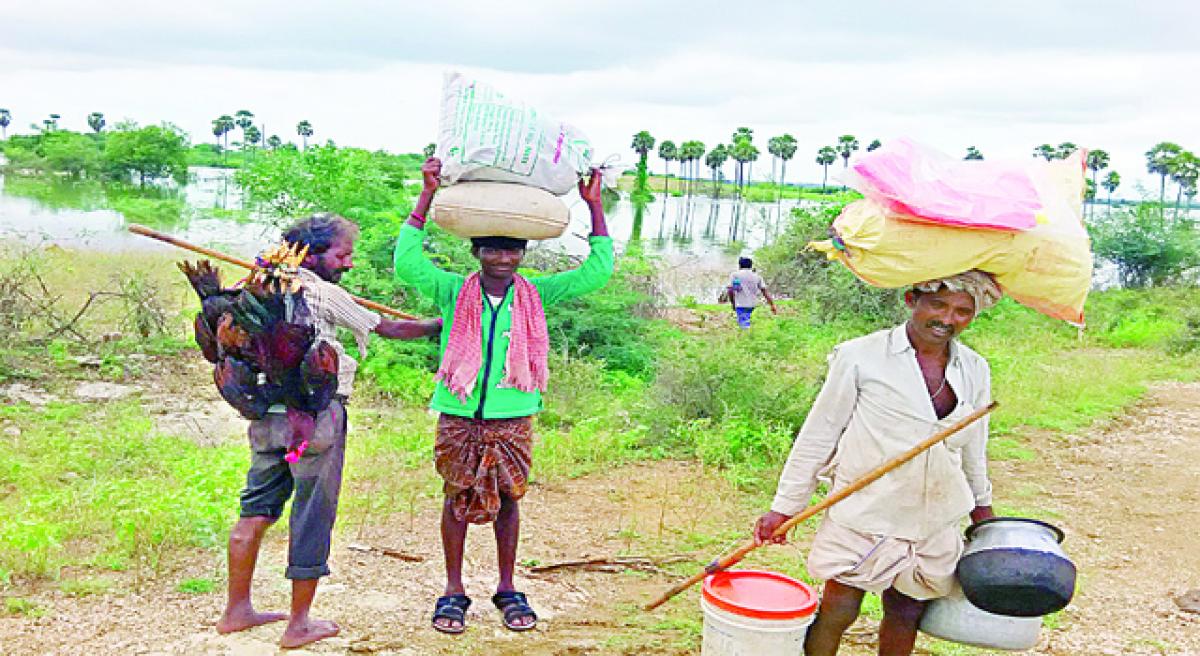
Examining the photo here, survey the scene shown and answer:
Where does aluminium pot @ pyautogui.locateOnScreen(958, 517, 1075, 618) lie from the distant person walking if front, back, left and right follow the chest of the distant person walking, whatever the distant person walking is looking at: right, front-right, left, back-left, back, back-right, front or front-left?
back

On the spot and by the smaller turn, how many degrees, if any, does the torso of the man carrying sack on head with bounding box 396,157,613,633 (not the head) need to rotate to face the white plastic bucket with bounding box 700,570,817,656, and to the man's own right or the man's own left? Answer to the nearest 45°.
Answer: approximately 45° to the man's own left

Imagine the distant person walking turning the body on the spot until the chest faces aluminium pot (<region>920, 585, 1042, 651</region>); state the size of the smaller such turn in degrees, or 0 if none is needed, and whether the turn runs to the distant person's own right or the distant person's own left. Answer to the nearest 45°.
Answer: approximately 180°

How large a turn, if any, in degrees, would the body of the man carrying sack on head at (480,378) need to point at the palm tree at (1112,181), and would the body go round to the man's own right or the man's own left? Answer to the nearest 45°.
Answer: approximately 135° to the man's own left

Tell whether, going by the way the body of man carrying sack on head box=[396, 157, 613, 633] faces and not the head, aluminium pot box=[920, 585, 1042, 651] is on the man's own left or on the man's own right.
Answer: on the man's own left

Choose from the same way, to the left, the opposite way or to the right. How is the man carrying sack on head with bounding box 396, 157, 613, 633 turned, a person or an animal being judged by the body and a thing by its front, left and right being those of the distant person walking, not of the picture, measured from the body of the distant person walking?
the opposite way

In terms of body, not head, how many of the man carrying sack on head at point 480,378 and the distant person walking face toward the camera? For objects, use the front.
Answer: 1

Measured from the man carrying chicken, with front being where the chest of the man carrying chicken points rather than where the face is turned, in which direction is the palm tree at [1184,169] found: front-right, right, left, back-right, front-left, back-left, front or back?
front-left

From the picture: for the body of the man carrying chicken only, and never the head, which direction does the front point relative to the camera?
to the viewer's right

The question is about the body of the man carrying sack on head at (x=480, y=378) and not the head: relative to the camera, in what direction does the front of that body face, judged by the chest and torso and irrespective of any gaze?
toward the camera

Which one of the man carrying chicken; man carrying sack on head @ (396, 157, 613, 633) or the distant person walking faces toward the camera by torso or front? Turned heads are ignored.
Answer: the man carrying sack on head

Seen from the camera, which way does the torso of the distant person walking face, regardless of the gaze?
away from the camera
